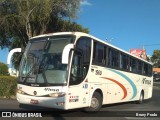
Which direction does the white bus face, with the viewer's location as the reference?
facing the viewer and to the left of the viewer

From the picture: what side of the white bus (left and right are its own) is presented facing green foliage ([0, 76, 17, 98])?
right

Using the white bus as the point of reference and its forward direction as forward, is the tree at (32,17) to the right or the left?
on its right
